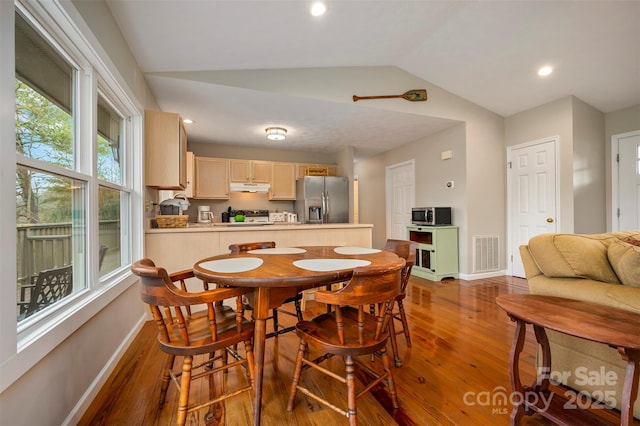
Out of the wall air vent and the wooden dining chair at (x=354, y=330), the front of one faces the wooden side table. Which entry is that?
the wall air vent

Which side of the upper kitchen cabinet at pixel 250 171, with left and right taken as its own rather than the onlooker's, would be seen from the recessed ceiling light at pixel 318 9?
front

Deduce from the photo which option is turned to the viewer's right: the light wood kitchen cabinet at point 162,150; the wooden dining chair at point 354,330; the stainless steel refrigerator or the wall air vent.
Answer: the light wood kitchen cabinet

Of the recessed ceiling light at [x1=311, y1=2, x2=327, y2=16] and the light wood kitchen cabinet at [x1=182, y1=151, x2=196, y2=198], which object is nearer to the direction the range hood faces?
the recessed ceiling light

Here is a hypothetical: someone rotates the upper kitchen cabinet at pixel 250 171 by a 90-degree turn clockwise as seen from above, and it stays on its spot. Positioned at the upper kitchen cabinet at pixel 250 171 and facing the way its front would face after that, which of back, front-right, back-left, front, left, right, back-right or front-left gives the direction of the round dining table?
left

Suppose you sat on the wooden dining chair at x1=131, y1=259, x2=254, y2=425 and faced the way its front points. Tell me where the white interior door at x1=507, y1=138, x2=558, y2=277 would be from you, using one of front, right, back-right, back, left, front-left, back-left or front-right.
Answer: front-right

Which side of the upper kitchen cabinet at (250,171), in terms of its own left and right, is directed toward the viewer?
front

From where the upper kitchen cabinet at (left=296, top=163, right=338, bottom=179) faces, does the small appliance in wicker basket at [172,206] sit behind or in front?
in front

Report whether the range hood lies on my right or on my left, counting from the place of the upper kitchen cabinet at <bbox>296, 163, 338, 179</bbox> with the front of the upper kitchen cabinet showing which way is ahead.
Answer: on my right

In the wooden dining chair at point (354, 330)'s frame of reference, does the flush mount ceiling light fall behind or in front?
in front

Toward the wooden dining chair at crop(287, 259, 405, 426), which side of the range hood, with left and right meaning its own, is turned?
front

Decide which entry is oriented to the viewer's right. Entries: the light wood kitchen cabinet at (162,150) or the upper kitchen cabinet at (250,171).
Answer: the light wood kitchen cabinet

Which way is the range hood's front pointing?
toward the camera

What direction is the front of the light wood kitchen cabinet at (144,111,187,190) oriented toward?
to the viewer's right

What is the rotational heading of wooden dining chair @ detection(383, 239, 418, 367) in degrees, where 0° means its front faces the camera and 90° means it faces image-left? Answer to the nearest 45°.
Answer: approximately 45°

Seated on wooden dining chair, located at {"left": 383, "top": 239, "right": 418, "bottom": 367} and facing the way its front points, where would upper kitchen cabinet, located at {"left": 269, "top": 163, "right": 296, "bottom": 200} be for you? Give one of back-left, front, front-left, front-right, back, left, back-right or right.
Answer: right

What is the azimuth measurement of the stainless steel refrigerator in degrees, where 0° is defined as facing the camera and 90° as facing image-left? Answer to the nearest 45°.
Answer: approximately 0°

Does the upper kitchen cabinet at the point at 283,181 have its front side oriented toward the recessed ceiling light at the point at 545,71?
no
